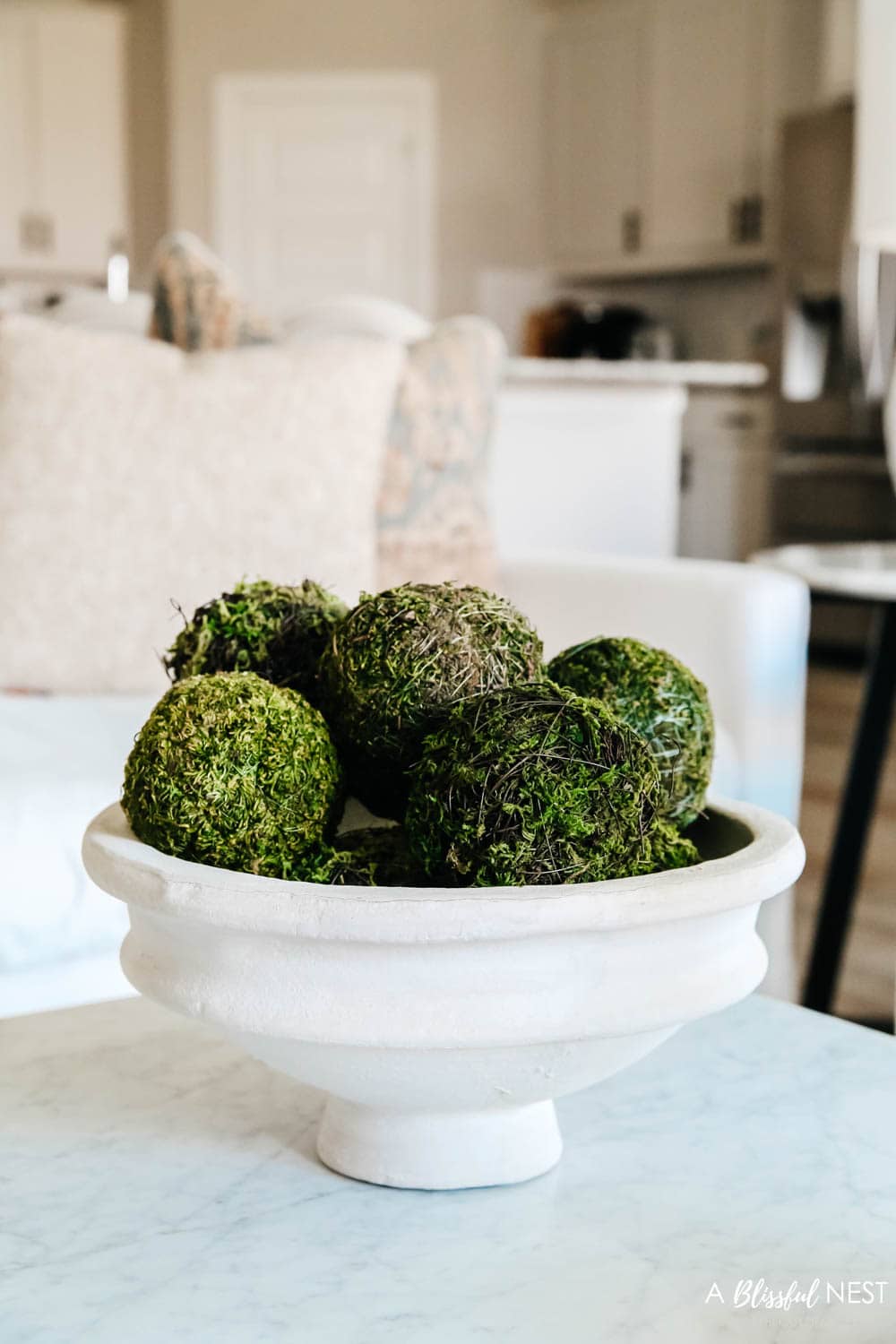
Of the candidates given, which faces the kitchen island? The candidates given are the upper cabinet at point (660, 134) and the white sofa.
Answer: the upper cabinet

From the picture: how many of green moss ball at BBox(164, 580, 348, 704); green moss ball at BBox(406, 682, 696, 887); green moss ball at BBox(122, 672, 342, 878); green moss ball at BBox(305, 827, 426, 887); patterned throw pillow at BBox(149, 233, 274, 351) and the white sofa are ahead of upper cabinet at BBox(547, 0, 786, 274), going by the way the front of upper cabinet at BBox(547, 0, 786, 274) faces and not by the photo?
6

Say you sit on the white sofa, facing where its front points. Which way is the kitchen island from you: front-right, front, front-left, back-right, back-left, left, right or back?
back

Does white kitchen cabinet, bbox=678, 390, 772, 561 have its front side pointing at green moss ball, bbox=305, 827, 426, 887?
yes

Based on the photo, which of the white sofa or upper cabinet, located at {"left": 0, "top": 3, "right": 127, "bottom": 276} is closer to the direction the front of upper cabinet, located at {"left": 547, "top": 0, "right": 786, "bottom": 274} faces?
the white sofa

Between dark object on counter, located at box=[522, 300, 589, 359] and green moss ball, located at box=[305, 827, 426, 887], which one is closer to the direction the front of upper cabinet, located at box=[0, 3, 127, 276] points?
the green moss ball

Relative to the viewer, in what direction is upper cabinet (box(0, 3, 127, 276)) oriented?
toward the camera

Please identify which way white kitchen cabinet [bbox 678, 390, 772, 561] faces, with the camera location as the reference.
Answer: facing the viewer

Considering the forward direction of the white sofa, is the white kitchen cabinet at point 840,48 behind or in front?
behind

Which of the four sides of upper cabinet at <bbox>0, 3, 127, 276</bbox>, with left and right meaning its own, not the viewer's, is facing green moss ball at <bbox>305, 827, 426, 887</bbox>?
front

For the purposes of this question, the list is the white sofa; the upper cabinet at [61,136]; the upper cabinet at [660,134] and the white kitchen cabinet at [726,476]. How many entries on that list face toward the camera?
4

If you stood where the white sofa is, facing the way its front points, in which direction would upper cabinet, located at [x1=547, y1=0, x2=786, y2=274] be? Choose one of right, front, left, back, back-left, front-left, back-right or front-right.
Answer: back

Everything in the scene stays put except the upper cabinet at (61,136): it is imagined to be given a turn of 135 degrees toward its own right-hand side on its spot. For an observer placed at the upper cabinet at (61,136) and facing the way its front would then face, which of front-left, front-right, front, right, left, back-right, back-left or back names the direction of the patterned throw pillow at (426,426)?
back-left

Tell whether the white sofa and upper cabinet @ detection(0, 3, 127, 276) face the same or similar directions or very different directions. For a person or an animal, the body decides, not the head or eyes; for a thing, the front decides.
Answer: same or similar directions

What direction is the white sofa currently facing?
toward the camera

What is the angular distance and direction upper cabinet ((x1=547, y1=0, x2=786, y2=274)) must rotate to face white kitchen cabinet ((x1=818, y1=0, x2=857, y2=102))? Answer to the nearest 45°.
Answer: approximately 45° to its left
